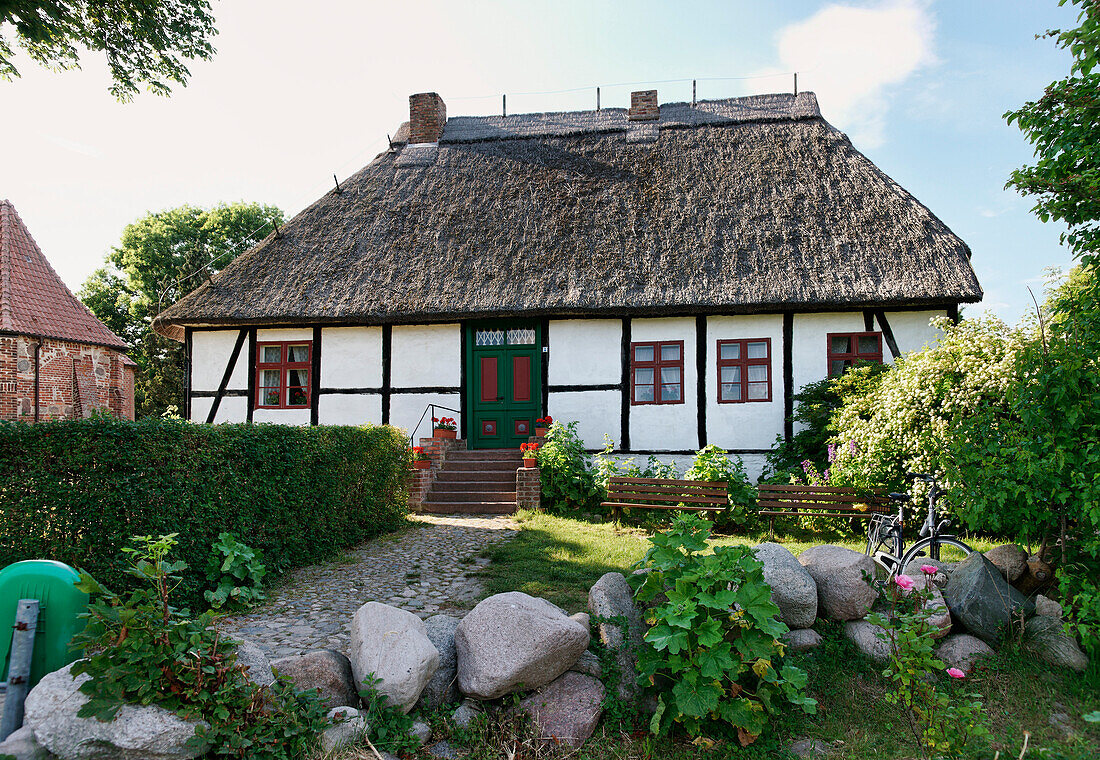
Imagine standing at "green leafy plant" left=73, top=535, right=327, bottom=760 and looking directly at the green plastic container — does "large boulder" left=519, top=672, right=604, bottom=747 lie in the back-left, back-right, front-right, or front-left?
back-right

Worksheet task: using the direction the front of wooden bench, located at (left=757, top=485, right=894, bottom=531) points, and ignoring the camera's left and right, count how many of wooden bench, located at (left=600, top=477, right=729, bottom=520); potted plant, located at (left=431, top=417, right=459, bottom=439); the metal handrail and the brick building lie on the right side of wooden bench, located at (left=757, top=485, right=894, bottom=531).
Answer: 4

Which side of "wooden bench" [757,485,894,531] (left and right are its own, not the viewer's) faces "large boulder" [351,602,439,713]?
front

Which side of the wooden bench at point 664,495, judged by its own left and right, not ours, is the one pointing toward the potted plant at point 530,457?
right

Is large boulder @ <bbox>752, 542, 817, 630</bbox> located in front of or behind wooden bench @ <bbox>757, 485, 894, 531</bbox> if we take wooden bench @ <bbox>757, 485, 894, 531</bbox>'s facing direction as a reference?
in front

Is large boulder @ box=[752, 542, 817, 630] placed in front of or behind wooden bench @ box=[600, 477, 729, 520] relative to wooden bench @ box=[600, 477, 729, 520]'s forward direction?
in front

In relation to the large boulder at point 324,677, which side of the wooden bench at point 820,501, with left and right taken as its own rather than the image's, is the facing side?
front

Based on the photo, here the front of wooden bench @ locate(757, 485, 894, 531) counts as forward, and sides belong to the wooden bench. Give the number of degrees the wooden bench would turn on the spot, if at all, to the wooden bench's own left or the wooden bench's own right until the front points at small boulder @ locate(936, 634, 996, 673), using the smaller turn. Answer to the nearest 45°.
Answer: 0° — it already faces it

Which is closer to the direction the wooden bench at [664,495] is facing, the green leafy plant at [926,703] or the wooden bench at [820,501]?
the green leafy plant

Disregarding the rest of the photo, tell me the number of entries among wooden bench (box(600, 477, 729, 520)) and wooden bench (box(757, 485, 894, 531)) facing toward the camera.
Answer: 2

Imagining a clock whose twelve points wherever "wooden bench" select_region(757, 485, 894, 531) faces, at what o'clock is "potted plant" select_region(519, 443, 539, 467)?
The potted plant is roughly at 3 o'clock from the wooden bench.

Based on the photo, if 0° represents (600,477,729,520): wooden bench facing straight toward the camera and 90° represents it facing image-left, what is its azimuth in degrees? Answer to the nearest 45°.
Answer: approximately 0°

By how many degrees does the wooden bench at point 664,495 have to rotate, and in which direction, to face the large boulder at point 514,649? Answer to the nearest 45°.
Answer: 0° — it already faces it

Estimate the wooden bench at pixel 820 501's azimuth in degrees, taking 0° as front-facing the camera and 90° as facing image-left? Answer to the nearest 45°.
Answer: approximately 0°
